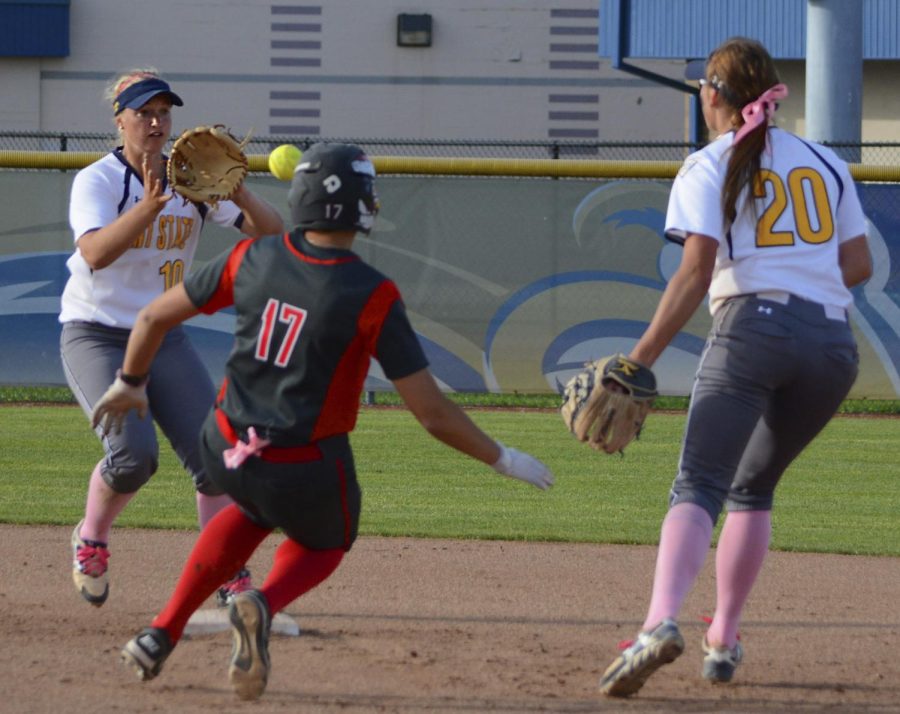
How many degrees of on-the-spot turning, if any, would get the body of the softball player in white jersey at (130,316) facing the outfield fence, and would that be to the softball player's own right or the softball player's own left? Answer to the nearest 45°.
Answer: approximately 135° to the softball player's own left

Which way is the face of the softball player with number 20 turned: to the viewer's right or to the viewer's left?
to the viewer's left

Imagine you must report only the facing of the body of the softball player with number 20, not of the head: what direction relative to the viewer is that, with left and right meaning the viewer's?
facing away from the viewer and to the left of the viewer
